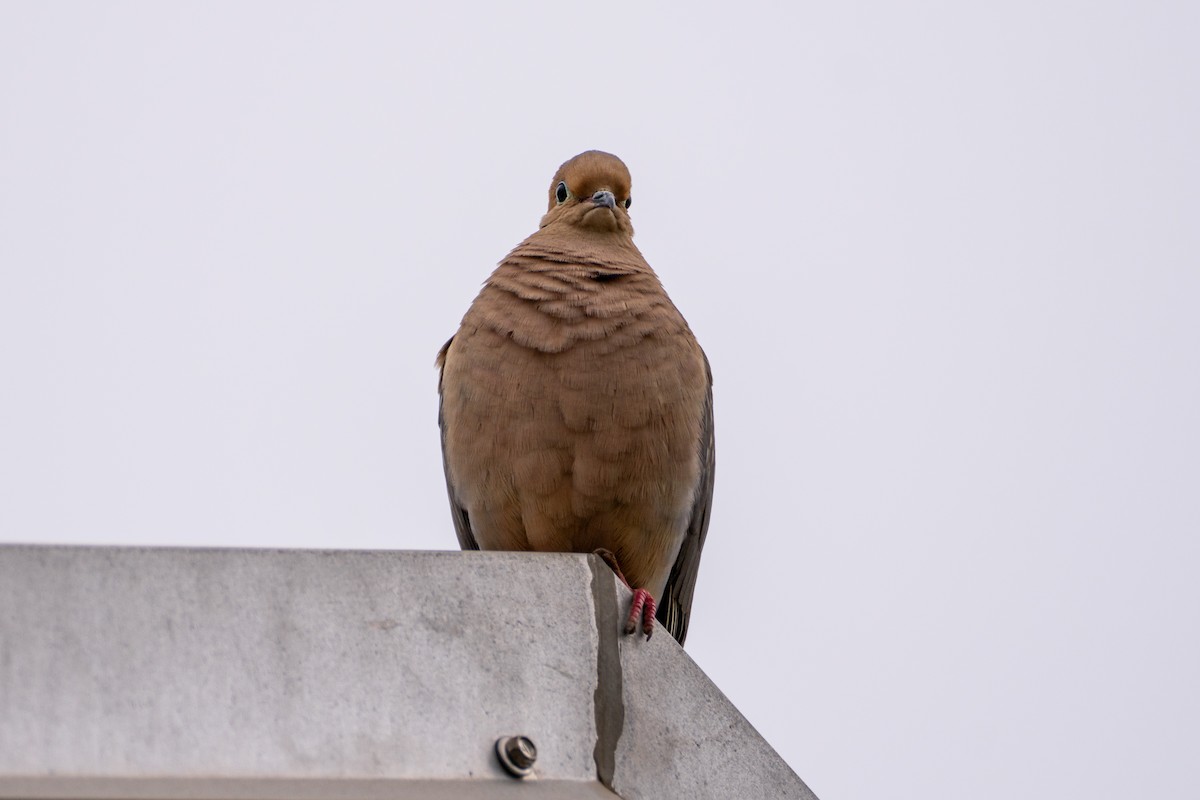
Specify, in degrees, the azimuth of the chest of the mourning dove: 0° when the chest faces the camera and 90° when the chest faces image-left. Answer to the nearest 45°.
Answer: approximately 0°
